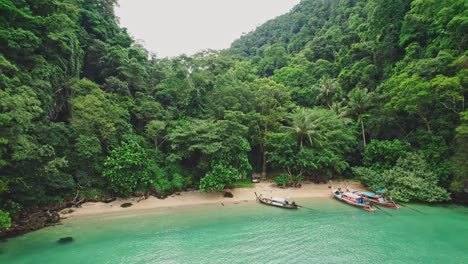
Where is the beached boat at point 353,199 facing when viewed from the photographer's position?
facing away from the viewer and to the left of the viewer

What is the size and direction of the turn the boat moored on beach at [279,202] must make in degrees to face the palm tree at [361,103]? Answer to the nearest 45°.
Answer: approximately 90° to its right

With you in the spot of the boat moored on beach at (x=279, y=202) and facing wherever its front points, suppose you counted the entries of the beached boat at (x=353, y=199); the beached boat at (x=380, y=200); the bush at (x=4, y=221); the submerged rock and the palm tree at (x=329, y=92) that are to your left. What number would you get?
2

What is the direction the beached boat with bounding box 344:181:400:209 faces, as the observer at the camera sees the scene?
facing away from the viewer and to the left of the viewer

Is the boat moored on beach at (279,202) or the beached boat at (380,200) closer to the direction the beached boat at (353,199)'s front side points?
the boat moored on beach

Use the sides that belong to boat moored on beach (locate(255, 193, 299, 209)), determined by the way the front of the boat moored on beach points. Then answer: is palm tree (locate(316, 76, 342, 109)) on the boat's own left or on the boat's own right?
on the boat's own right

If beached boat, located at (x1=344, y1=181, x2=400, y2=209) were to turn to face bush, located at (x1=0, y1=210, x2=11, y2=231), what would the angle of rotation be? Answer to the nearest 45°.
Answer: approximately 90° to its left

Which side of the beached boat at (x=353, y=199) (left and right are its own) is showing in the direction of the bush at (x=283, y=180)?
front

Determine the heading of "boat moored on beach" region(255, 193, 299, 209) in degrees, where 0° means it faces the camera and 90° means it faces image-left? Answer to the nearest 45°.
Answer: approximately 135°
